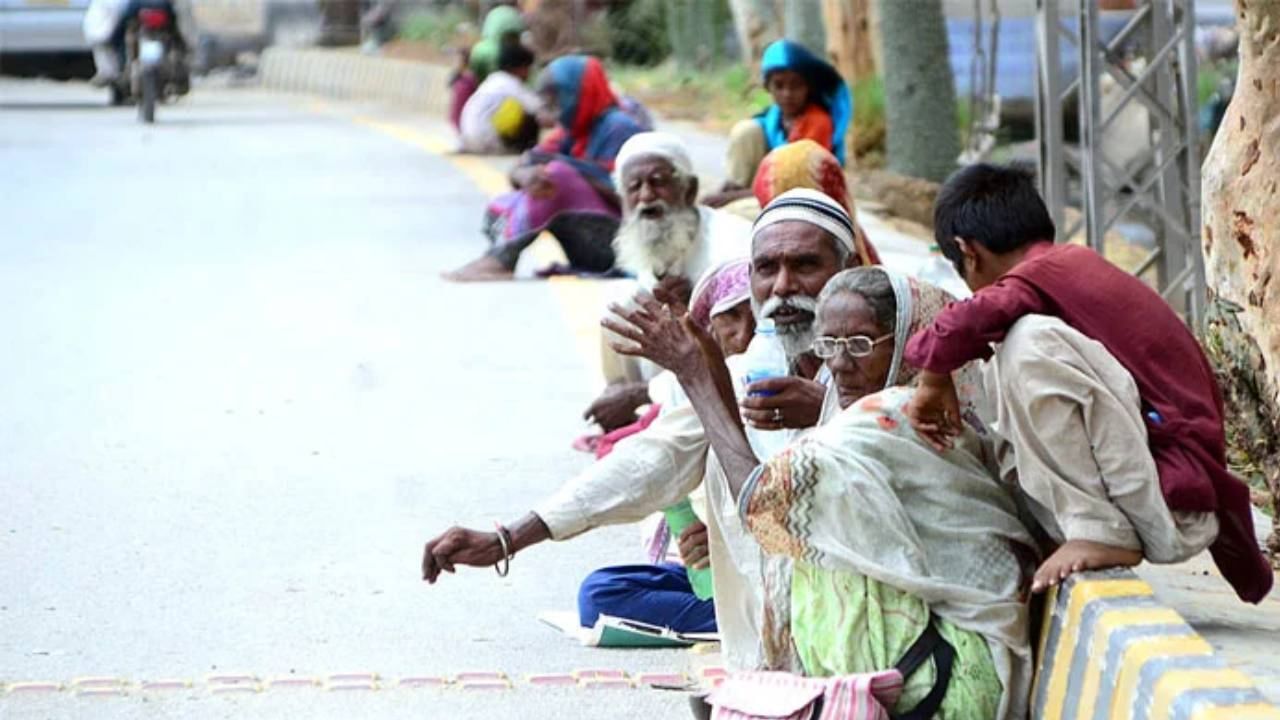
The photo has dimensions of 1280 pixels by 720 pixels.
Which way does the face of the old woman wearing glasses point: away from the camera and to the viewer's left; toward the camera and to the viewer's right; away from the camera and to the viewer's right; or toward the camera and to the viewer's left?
toward the camera and to the viewer's left

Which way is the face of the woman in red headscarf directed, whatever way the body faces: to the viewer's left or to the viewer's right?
to the viewer's left

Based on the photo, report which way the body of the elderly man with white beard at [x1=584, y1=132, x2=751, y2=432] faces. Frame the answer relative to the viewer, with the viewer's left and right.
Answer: facing the viewer and to the left of the viewer

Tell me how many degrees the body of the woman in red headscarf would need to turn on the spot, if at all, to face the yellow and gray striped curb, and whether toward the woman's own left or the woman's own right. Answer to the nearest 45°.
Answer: approximately 90° to the woman's own left

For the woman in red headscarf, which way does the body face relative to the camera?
to the viewer's left

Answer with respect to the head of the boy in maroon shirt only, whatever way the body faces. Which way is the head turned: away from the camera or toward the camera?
away from the camera

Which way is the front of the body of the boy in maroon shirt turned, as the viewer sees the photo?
to the viewer's left

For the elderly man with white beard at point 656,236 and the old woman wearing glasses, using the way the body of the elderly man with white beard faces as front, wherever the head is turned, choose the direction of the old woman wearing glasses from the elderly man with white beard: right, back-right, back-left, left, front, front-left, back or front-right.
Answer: front-left

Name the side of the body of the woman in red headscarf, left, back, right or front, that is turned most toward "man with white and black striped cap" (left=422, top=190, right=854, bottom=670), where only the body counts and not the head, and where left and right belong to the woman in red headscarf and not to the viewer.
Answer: left

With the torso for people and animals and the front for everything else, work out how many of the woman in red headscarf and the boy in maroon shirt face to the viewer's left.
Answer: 2
